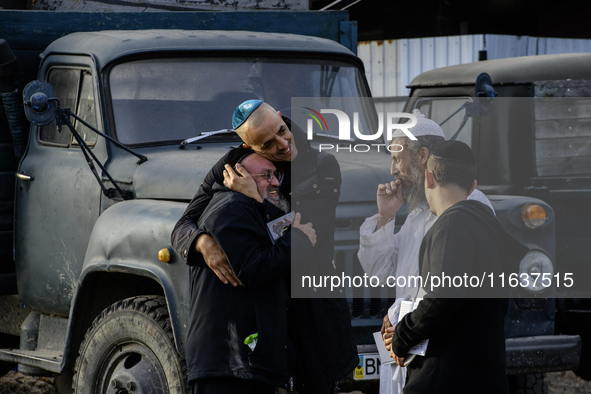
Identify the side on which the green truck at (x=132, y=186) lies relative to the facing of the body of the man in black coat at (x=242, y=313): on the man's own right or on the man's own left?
on the man's own left

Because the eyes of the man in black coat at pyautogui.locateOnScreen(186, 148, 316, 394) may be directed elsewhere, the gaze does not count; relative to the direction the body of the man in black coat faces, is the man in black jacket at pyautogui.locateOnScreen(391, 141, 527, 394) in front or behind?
in front

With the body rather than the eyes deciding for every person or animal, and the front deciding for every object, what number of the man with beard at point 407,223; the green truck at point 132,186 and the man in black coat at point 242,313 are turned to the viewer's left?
1

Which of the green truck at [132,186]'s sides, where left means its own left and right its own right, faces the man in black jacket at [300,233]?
front

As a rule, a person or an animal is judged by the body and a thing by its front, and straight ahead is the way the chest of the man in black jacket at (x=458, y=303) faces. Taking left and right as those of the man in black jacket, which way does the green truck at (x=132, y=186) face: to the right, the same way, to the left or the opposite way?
the opposite way

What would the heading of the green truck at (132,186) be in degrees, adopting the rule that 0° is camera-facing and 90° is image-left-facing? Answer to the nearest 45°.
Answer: approximately 315°

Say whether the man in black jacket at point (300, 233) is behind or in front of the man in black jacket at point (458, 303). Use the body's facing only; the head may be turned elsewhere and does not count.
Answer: in front

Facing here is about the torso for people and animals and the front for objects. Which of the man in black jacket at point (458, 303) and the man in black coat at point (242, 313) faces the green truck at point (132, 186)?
the man in black jacket

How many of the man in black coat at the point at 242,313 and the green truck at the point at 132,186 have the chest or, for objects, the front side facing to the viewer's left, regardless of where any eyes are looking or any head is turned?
0
